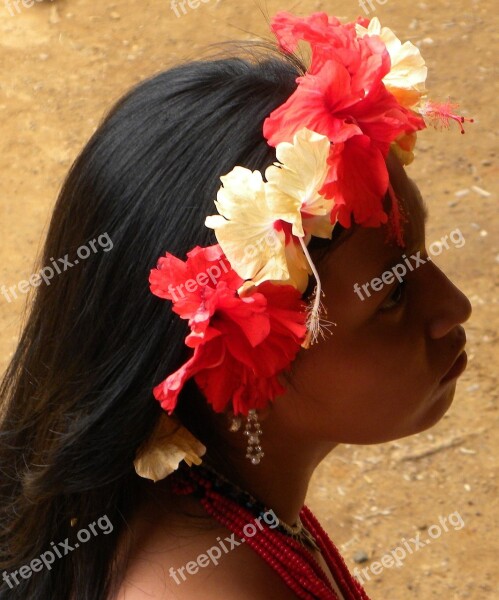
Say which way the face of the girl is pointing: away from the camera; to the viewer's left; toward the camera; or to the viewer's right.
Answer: to the viewer's right

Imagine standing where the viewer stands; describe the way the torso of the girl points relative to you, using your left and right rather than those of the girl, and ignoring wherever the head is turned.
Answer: facing to the right of the viewer
